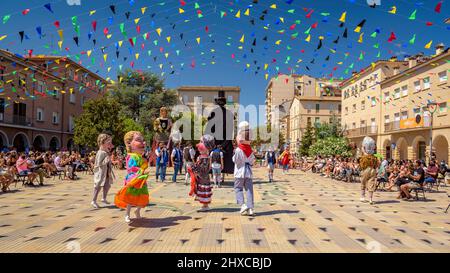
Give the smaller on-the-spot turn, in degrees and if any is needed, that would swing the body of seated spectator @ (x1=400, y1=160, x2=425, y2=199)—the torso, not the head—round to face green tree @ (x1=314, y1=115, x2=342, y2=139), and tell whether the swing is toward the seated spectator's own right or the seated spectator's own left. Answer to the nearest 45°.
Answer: approximately 90° to the seated spectator's own right

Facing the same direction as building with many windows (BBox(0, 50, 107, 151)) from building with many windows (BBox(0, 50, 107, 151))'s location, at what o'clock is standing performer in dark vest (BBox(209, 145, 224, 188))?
The standing performer in dark vest is roughly at 1 o'clock from the building with many windows.

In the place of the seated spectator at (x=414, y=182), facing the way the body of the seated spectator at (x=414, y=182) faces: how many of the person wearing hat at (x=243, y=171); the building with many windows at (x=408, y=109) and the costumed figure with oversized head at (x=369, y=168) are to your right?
1

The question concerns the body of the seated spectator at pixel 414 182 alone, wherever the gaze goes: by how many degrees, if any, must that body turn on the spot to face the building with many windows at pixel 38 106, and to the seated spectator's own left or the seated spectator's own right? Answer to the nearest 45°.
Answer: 0° — they already face it

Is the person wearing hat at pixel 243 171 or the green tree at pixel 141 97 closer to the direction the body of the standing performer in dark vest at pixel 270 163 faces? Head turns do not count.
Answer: the person wearing hat

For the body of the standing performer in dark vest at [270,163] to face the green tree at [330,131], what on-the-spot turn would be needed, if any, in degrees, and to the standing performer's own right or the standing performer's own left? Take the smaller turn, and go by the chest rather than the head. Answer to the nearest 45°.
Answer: approximately 180°

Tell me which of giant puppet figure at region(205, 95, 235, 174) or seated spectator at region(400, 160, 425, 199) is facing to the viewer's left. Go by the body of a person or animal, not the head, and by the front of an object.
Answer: the seated spectator

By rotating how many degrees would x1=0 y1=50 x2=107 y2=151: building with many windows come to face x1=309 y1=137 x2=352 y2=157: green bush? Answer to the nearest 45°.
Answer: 0° — it already faces it

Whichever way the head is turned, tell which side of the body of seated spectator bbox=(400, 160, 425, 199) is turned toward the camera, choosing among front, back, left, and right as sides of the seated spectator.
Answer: left

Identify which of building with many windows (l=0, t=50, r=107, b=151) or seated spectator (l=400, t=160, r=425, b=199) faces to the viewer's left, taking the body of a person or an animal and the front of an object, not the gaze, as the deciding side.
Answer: the seated spectator
